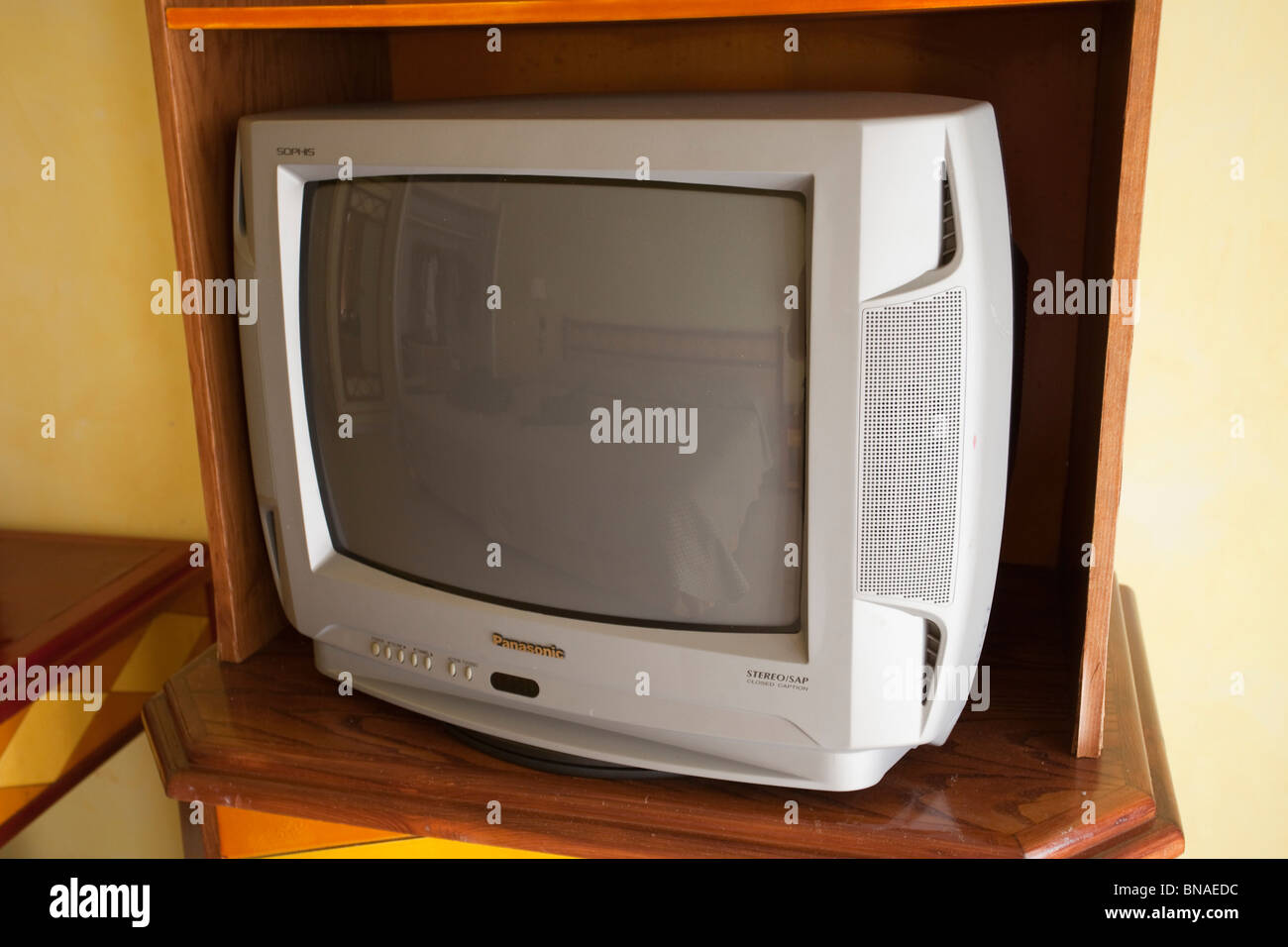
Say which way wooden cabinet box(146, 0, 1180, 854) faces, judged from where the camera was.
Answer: facing the viewer

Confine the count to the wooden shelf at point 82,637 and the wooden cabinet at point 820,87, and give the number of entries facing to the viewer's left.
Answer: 0

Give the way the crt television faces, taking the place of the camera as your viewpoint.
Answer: facing the viewer and to the left of the viewer

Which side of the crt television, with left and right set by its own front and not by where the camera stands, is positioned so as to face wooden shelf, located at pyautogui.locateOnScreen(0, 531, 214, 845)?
right

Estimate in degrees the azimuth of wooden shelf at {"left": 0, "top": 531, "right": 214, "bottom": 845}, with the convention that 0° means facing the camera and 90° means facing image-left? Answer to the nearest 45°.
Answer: approximately 315°

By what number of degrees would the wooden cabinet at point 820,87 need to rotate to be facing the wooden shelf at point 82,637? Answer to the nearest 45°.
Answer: approximately 90° to its right

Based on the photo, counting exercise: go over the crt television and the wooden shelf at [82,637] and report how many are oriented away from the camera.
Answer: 0
